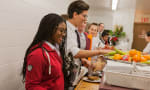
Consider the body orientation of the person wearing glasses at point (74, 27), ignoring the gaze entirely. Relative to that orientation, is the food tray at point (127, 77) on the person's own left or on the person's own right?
on the person's own right

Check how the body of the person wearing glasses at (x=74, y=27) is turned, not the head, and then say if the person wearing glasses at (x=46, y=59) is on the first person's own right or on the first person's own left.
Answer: on the first person's own right

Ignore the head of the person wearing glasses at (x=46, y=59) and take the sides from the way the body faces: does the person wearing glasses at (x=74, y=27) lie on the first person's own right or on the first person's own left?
on the first person's own left

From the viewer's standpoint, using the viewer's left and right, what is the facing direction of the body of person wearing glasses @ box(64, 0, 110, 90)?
facing to the right of the viewer

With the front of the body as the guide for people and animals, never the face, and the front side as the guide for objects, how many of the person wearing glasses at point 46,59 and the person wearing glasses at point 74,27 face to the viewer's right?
2

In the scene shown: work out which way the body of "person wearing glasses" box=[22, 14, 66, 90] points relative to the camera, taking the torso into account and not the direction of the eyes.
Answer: to the viewer's right

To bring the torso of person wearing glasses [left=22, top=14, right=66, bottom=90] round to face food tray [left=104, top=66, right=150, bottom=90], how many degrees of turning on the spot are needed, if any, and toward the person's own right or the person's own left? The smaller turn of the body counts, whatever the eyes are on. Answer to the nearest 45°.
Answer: approximately 45° to the person's own right

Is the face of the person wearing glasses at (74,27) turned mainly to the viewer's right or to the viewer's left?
to the viewer's right
